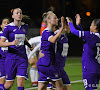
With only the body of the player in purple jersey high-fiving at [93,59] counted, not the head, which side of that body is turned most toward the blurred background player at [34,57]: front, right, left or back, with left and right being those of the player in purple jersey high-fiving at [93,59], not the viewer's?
front

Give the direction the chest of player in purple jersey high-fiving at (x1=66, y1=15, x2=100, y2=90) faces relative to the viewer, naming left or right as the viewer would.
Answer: facing away from the viewer and to the left of the viewer
